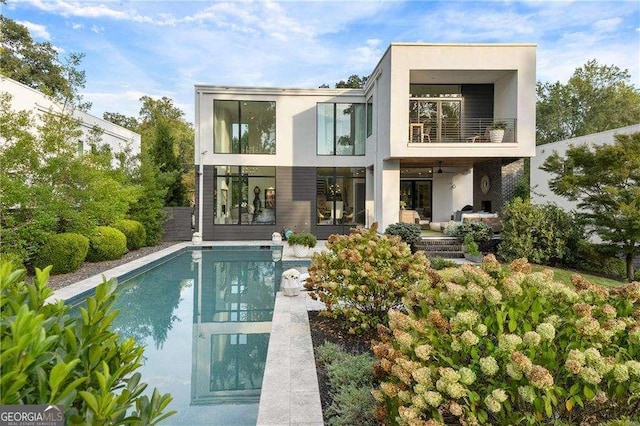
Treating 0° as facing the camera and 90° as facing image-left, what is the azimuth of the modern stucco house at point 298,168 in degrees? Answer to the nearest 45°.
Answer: approximately 0°

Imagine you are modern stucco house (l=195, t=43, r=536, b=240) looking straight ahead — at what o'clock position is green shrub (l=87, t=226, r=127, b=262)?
The green shrub is roughly at 1 o'clock from the modern stucco house.

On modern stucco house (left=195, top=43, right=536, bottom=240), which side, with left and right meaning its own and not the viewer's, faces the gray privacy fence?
right

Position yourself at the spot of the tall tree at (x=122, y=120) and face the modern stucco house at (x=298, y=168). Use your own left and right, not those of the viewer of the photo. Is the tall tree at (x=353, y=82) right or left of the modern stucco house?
left

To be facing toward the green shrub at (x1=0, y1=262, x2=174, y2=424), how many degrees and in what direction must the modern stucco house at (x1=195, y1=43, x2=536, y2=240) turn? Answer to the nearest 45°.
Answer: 0° — it already faces it

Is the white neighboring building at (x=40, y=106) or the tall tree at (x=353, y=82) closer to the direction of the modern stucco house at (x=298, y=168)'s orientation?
the white neighboring building

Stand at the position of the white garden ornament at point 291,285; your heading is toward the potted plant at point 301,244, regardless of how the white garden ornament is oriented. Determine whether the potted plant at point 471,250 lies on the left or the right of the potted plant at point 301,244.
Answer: right

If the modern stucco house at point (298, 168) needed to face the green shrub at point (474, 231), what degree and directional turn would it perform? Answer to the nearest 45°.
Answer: approximately 45° to its left

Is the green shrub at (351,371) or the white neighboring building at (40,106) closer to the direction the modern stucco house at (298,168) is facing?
the green shrub
